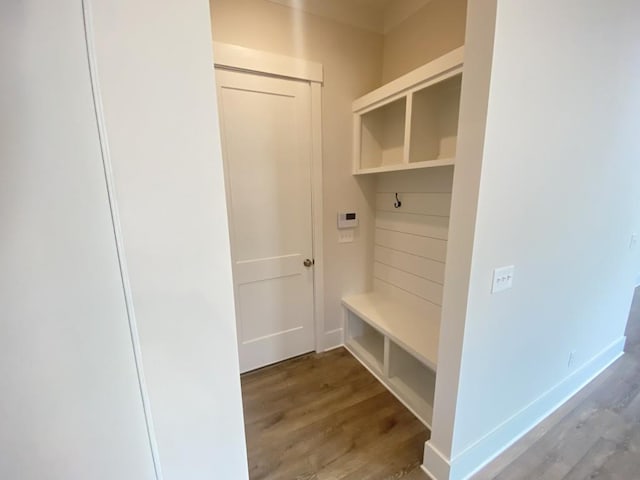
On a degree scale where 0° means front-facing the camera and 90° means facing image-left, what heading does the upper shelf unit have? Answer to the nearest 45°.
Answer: approximately 45°

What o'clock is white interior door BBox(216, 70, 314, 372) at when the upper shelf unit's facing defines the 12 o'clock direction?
The white interior door is roughly at 1 o'clock from the upper shelf unit.
